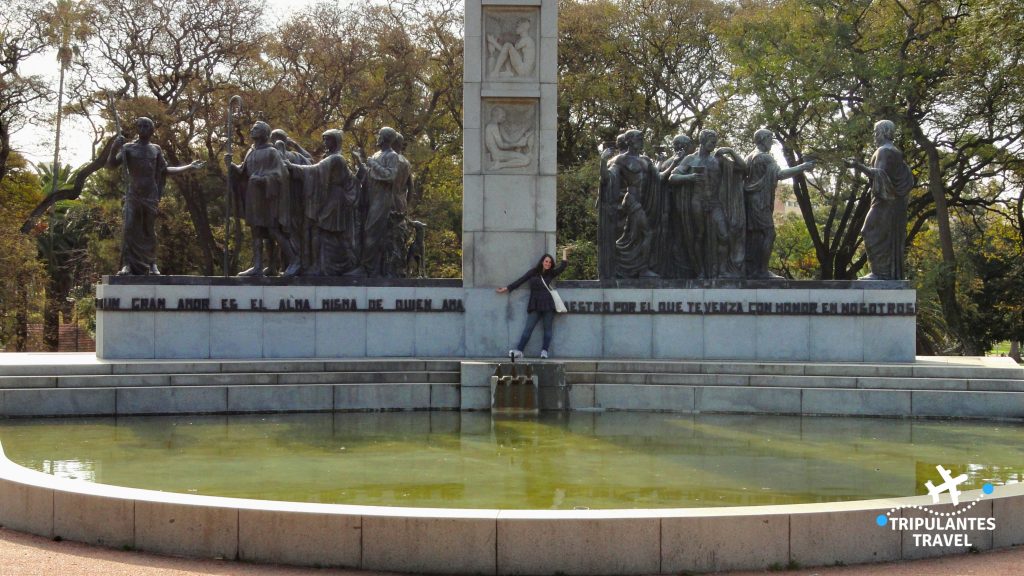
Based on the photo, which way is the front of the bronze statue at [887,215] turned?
to the viewer's left

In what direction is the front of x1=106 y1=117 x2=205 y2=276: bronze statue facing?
toward the camera

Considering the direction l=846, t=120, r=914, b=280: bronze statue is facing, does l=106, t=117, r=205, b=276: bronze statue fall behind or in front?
in front

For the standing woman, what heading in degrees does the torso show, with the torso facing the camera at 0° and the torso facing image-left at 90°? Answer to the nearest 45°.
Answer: approximately 0°

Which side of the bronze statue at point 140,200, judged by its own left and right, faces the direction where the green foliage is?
back

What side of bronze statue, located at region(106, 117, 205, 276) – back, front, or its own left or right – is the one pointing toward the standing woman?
left

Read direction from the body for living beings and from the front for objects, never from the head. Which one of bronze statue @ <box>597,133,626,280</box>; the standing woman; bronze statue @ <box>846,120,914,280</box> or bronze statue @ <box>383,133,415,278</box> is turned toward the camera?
the standing woman

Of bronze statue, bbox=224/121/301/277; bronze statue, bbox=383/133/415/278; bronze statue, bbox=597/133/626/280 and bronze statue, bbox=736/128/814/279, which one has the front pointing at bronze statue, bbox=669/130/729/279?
bronze statue, bbox=597/133/626/280

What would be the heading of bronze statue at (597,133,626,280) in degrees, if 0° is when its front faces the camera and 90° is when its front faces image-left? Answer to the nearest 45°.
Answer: approximately 270°

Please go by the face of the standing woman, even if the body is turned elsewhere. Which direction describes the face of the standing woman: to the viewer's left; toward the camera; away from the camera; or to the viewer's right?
toward the camera

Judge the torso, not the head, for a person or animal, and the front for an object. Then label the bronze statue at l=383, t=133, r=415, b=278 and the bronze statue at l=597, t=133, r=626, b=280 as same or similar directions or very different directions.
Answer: very different directions
